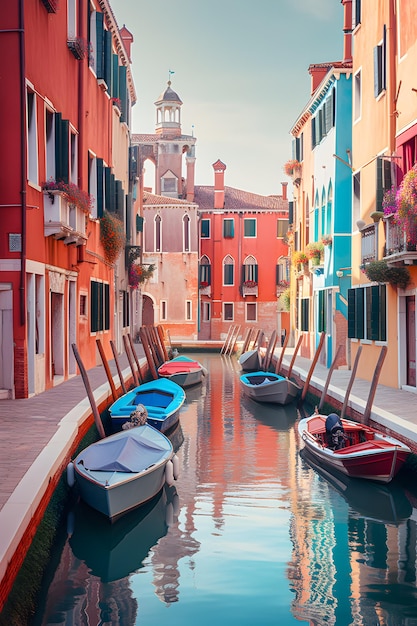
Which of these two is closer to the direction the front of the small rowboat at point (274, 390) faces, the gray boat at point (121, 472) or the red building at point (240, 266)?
the gray boat

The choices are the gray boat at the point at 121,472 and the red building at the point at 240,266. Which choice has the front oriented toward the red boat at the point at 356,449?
the red building

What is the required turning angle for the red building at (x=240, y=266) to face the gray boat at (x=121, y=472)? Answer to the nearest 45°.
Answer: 0° — it already faces it

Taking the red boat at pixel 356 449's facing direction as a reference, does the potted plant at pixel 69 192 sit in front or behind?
behind

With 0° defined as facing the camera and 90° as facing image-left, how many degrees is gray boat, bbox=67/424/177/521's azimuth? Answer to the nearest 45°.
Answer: approximately 45°

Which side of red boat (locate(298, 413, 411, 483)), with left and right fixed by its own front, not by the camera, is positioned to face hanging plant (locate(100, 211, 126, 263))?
back

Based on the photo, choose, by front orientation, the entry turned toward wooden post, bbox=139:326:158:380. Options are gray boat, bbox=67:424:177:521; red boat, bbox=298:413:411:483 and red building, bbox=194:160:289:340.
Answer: the red building

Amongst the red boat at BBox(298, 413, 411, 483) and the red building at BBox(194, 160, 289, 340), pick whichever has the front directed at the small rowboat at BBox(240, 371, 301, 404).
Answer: the red building
